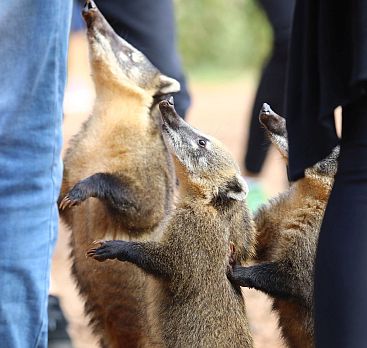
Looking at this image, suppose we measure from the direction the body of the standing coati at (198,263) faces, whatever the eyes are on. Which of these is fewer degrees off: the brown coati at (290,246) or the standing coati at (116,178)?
the standing coati

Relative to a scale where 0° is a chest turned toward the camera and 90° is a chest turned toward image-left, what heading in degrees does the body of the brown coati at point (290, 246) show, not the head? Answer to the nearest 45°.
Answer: approximately 90°

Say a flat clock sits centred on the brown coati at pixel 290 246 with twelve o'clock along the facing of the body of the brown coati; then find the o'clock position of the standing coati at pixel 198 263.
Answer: The standing coati is roughly at 11 o'clock from the brown coati.
